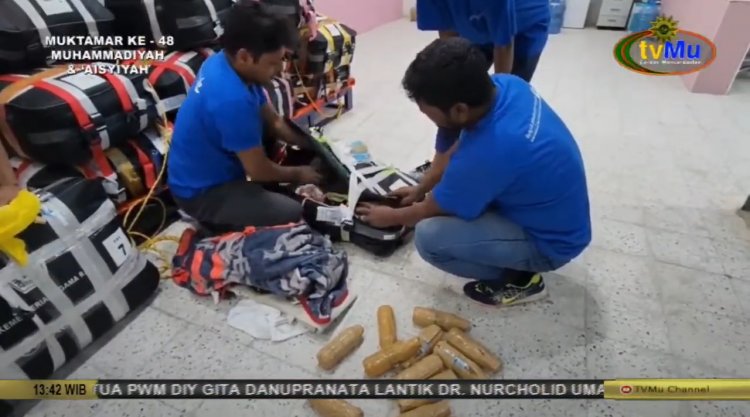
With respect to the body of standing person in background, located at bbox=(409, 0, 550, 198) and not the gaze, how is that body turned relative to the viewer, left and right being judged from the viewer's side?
facing the viewer and to the left of the viewer

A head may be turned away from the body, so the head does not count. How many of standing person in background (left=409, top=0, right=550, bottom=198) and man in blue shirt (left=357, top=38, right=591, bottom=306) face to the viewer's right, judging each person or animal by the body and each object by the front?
0

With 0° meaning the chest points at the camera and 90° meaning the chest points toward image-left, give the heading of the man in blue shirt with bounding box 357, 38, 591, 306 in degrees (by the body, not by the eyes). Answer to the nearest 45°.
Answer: approximately 90°

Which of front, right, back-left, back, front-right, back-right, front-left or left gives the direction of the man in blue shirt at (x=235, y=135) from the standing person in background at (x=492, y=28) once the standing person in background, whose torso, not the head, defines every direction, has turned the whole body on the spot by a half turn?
back

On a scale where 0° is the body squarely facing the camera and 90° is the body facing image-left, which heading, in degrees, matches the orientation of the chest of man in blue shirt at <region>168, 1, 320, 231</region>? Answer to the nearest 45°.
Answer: approximately 270°

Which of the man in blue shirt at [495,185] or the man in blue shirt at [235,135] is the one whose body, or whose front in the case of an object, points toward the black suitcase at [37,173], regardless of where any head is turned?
the man in blue shirt at [495,185]

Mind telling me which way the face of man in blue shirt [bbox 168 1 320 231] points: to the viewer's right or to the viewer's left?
to the viewer's right

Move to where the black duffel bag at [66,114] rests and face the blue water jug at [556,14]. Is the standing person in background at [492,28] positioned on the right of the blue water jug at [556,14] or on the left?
right

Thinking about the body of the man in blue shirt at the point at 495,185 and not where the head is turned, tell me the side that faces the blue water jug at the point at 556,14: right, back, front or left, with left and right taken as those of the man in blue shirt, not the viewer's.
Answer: right

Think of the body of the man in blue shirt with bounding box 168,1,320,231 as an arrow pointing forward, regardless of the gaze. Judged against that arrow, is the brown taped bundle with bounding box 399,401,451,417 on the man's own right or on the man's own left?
on the man's own right

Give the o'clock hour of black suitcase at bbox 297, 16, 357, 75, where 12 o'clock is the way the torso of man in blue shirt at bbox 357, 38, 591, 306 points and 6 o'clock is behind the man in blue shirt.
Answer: The black suitcase is roughly at 2 o'clock from the man in blue shirt.

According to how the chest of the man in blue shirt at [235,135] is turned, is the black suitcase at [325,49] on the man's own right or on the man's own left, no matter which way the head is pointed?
on the man's own left

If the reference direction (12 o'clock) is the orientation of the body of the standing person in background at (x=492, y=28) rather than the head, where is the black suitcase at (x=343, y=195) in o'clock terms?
The black suitcase is roughly at 12 o'clock from the standing person in background.

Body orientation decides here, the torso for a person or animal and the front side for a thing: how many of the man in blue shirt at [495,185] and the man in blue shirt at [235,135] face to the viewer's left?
1

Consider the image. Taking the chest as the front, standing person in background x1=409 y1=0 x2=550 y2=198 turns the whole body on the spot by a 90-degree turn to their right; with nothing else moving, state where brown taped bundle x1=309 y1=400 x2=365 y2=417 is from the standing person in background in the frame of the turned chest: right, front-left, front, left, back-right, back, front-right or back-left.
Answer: back-left
